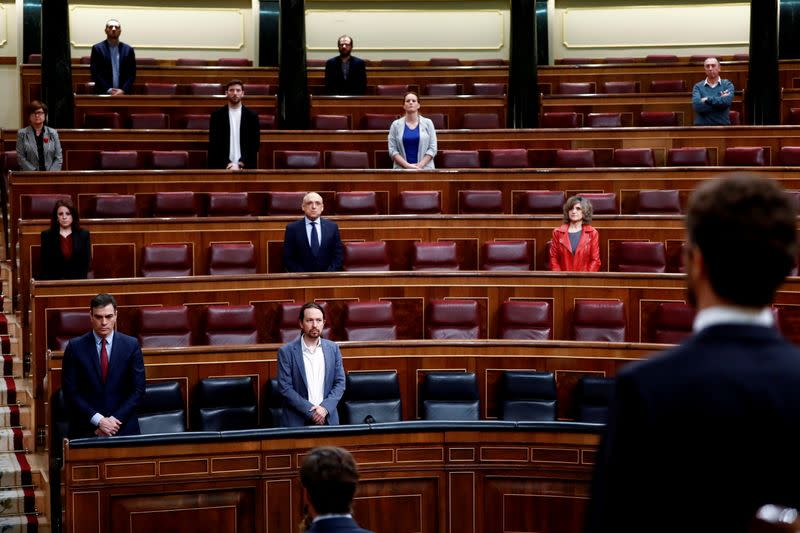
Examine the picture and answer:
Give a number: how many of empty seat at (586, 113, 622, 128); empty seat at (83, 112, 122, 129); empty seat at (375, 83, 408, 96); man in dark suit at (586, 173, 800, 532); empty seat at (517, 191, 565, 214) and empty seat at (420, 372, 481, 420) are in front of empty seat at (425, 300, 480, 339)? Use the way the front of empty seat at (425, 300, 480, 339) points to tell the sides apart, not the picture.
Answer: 2

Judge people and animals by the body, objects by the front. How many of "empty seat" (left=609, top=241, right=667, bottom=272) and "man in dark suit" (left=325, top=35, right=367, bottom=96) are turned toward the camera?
2

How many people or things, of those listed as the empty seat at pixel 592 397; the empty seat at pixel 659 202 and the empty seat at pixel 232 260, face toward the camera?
3

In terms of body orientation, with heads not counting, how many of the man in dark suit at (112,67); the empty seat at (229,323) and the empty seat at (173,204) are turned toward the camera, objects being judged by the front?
3

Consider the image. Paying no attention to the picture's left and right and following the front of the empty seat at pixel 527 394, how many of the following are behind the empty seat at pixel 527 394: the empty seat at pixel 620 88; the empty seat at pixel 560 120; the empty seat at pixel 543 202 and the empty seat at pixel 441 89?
4

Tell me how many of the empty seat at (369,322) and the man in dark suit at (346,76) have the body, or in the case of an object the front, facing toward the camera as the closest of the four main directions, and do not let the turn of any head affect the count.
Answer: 2

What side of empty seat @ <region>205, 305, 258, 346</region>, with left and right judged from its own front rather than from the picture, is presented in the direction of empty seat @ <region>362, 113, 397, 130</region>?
back

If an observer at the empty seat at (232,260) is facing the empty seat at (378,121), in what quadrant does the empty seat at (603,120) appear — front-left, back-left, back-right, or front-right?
front-right

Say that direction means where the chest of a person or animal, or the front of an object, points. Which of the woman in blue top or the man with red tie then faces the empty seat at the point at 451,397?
the woman in blue top

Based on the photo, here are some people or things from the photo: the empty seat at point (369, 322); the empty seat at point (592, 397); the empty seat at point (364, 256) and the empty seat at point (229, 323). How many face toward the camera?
4

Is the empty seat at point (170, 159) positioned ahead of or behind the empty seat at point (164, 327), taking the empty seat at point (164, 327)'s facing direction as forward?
behind

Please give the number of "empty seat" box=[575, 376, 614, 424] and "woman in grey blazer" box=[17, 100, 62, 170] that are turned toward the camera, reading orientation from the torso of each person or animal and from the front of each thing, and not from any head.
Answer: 2

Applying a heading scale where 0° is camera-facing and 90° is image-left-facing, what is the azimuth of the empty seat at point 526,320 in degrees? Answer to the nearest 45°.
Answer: approximately 0°

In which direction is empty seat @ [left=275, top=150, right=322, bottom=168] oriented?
toward the camera

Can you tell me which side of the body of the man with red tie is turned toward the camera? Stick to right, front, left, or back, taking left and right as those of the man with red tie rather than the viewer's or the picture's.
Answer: front
